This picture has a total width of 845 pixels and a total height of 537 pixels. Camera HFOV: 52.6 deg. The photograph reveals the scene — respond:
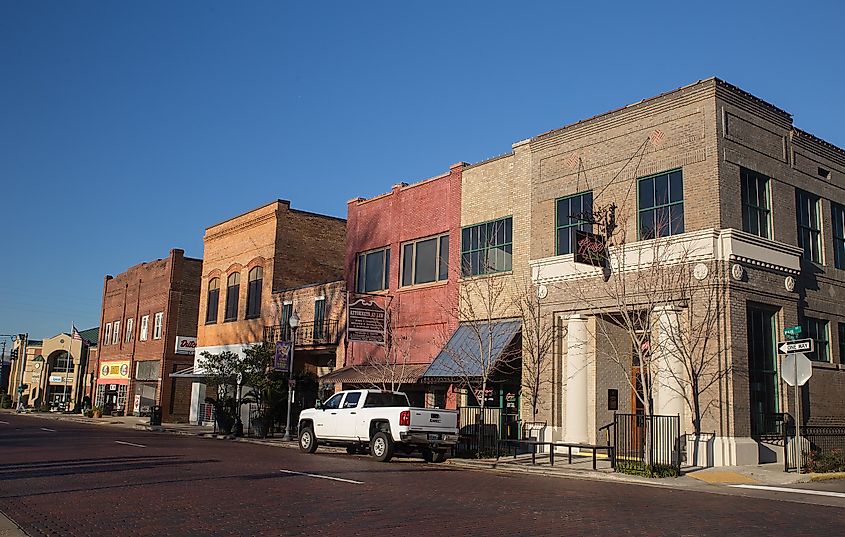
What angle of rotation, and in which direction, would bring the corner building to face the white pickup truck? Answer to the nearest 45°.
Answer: approximately 45° to its right

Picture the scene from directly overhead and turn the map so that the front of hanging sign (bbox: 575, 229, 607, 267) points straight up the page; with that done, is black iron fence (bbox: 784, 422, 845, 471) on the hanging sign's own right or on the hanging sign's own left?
on the hanging sign's own left

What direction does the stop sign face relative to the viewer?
away from the camera

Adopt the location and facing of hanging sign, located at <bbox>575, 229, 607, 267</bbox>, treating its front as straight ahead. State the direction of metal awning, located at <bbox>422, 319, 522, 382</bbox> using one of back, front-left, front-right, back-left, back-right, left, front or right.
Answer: back

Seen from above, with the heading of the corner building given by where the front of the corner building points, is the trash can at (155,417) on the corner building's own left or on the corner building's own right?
on the corner building's own right

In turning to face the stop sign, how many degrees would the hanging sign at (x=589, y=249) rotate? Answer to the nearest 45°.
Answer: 0° — it already faces it

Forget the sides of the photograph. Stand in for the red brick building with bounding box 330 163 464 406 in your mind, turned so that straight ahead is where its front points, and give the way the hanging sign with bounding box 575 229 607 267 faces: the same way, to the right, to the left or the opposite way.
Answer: to the left

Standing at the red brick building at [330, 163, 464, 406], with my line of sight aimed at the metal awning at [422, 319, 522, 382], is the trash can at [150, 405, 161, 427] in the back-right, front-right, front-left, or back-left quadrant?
back-right

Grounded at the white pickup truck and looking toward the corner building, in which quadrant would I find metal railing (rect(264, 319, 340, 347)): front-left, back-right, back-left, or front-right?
back-left

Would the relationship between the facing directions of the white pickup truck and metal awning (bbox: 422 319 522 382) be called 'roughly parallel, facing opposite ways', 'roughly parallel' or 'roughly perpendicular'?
roughly perpendicular

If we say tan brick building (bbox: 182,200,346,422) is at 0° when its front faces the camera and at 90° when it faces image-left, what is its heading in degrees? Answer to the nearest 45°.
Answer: approximately 45°

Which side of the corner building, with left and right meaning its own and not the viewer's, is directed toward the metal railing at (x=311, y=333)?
right
